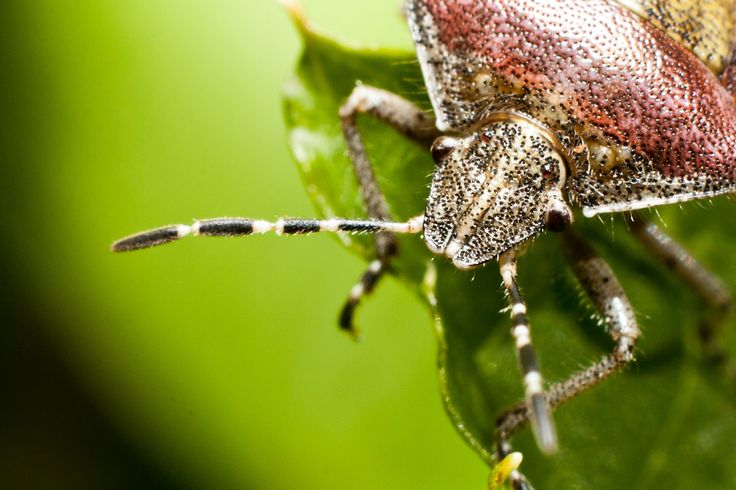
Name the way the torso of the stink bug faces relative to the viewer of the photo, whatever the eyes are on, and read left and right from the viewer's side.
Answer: facing the viewer and to the left of the viewer
